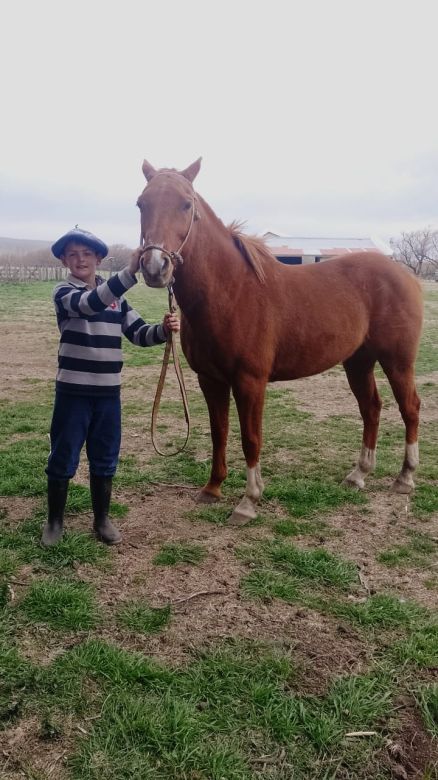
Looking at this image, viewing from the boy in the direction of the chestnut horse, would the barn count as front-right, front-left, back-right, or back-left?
front-left

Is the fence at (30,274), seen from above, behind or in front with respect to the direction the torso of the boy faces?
behind

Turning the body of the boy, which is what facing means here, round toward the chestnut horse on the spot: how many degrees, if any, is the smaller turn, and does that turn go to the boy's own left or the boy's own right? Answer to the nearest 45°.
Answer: approximately 135° to the boy's own left

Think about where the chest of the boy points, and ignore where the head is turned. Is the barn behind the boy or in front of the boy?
behind

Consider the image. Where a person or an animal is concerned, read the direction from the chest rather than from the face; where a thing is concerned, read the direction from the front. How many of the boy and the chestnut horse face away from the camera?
0

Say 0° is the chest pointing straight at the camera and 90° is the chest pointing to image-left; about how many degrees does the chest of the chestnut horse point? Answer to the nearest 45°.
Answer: approximately 45°

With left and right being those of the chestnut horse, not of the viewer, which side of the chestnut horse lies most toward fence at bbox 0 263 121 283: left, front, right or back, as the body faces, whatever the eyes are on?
right

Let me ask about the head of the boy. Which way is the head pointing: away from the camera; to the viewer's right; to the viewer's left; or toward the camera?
toward the camera

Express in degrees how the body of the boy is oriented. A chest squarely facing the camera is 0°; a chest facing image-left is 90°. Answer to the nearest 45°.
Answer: approximately 0°

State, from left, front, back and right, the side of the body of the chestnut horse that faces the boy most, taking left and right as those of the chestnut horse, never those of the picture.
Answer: front

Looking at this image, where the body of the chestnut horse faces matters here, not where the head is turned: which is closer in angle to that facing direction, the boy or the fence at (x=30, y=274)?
the boy

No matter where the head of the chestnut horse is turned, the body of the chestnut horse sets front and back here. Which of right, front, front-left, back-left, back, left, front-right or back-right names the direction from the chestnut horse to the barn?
back-right
